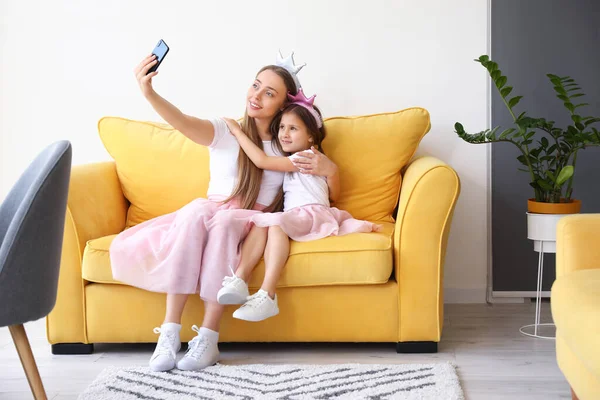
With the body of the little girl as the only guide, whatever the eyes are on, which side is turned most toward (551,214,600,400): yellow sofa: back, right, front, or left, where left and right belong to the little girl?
left

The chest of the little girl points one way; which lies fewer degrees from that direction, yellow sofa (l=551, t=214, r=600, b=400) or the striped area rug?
the striped area rug

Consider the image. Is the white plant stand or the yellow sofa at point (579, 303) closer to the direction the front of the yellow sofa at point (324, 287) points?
the yellow sofa

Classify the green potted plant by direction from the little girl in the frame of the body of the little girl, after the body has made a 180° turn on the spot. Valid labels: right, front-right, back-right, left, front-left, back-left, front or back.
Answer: front-right

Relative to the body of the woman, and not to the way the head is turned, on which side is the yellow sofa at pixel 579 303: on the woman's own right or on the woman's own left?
on the woman's own left

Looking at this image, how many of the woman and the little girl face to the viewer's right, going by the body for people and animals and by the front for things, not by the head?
0

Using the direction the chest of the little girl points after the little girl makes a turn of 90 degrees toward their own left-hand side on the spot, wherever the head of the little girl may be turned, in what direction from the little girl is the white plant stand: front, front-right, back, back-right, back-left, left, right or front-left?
front-left

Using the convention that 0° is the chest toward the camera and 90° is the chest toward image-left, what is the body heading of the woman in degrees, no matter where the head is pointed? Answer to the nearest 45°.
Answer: approximately 45°

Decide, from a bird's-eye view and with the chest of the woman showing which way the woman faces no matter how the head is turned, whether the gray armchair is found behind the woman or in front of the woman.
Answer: in front
